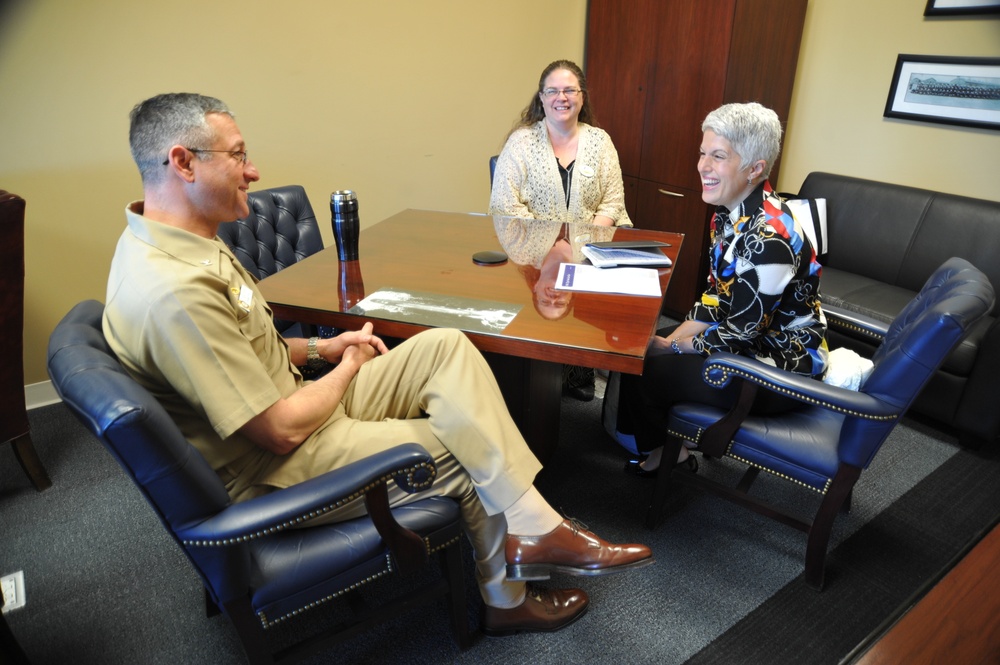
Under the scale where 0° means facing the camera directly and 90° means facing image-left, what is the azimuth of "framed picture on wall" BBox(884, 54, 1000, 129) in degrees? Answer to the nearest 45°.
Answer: approximately 45°

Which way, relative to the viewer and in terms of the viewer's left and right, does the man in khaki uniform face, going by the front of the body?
facing to the right of the viewer

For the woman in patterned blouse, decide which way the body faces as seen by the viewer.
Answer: to the viewer's left

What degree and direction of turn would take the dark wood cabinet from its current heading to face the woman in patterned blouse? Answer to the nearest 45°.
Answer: approximately 45° to its left

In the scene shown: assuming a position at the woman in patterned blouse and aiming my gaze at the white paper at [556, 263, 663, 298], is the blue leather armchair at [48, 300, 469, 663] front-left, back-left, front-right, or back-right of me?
front-left

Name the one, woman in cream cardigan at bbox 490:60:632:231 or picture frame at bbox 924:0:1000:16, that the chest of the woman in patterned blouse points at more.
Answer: the woman in cream cardigan

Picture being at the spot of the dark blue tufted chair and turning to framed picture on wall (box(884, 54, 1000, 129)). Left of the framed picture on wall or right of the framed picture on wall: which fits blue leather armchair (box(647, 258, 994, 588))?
right

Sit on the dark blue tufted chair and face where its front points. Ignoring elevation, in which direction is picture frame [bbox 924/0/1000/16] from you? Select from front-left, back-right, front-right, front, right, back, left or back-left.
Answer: front-left

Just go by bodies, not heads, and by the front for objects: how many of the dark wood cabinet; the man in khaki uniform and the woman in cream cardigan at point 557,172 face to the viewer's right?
1

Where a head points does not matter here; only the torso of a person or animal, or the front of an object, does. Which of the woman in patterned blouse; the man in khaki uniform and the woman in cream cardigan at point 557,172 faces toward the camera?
the woman in cream cardigan

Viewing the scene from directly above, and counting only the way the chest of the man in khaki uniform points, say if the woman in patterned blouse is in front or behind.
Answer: in front

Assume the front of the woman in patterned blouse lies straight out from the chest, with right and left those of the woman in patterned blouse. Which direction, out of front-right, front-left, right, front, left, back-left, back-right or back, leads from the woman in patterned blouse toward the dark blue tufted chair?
front

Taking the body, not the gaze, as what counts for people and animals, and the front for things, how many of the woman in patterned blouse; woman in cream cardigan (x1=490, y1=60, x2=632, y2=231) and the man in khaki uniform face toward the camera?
1

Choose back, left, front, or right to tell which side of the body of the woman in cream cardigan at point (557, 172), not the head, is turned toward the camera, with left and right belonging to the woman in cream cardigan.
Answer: front
